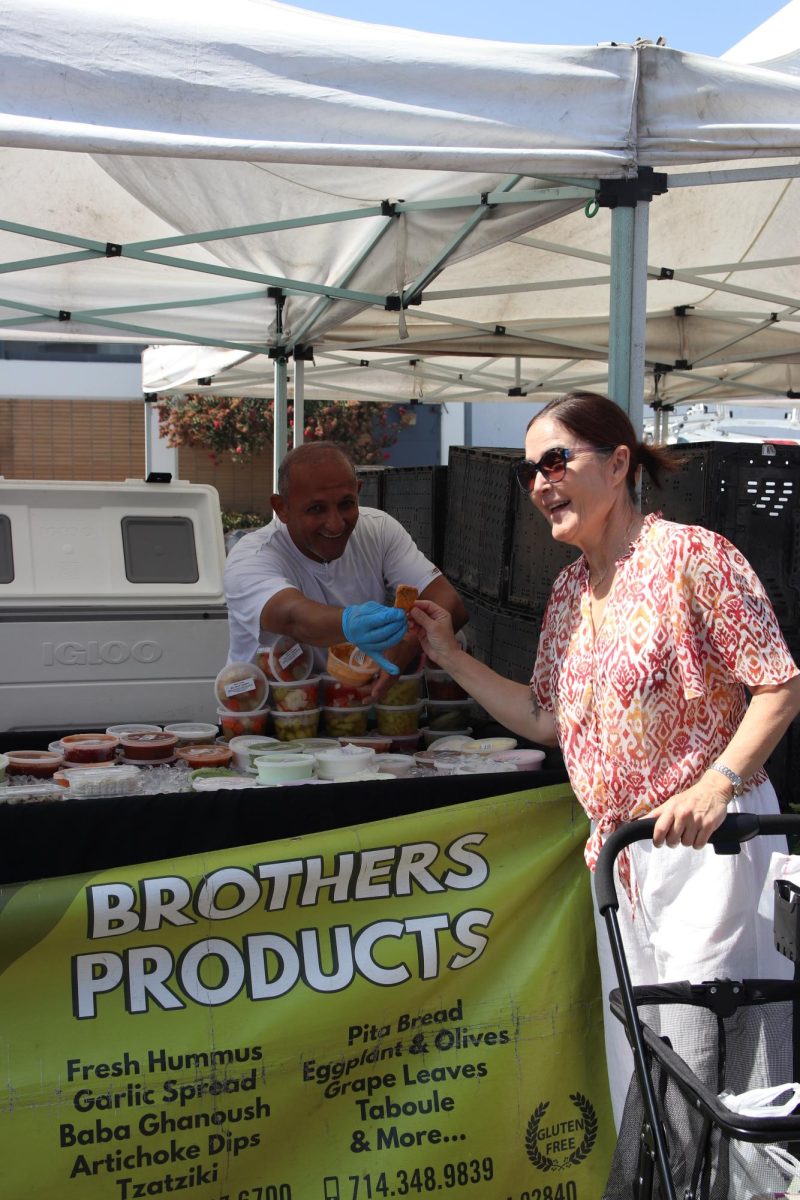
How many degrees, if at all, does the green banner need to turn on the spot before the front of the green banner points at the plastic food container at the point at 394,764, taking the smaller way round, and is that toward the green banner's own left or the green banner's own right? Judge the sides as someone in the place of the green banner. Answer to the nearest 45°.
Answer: approximately 180°

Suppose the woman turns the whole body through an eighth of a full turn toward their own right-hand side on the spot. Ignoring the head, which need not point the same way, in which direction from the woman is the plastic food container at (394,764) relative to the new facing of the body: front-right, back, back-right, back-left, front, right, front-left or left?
front-right

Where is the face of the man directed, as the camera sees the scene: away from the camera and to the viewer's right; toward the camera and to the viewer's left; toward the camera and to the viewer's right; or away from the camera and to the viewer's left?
toward the camera and to the viewer's right

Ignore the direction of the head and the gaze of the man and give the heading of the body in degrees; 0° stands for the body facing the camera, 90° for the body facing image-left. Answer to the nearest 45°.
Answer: approximately 315°

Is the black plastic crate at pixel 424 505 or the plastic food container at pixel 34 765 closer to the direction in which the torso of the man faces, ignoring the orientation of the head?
the plastic food container

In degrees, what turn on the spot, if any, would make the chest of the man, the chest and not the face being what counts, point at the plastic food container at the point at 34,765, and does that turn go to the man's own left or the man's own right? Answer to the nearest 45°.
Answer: approximately 90° to the man's own right

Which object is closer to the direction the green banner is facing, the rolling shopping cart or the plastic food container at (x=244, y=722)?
the rolling shopping cart

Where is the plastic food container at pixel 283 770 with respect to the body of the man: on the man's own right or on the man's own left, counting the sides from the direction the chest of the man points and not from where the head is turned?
on the man's own right

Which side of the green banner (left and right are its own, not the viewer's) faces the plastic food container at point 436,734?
back
